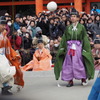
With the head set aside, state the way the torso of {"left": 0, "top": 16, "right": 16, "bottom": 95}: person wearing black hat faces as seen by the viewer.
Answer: to the viewer's right

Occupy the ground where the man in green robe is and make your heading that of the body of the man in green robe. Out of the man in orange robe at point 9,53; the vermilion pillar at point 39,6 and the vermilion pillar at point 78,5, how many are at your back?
2

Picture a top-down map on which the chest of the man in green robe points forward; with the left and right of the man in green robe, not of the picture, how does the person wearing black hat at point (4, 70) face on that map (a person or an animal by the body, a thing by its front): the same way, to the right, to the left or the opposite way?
to the left

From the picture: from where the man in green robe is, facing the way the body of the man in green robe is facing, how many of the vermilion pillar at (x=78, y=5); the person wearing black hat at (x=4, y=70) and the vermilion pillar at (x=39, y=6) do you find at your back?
2

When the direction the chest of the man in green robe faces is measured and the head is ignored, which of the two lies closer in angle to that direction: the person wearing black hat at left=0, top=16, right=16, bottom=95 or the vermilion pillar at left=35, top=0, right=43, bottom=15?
the person wearing black hat

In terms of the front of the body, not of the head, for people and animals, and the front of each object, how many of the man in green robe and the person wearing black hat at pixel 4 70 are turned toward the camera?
1

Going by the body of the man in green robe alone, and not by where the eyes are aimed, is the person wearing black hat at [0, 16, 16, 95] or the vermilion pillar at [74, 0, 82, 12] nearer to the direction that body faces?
the person wearing black hat

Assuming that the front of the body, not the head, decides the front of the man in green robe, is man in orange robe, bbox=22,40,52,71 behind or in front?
behind

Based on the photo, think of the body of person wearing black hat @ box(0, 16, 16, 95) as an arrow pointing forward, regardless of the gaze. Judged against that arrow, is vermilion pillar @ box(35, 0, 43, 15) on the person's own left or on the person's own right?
on the person's own left
